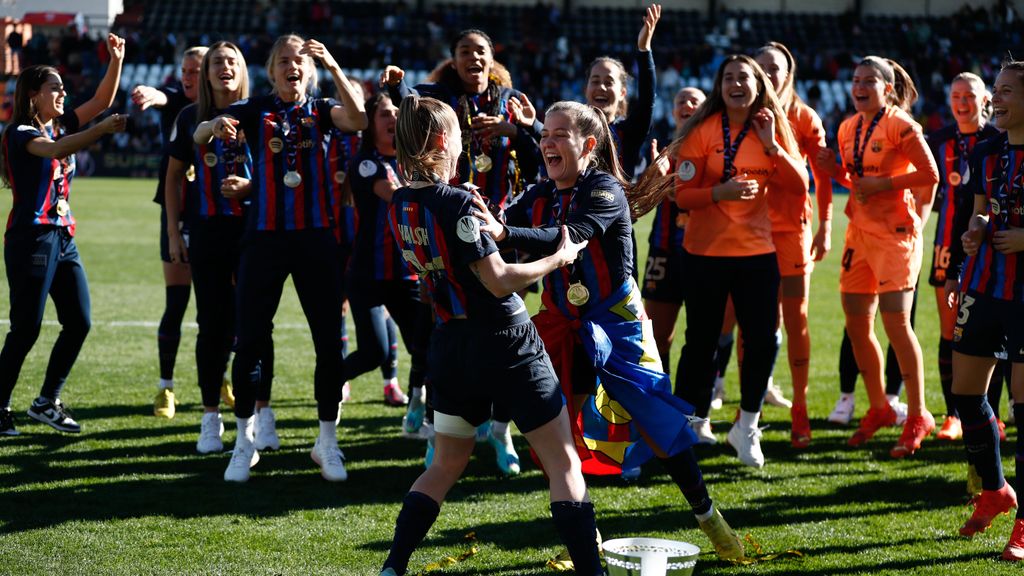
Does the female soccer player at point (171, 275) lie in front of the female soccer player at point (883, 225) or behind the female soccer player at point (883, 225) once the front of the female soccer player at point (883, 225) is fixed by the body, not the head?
in front

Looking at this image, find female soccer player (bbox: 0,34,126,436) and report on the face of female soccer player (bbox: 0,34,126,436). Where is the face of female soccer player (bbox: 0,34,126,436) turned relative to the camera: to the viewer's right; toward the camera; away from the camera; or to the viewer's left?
to the viewer's right

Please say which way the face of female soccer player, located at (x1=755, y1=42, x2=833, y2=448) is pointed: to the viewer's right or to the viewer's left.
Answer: to the viewer's left

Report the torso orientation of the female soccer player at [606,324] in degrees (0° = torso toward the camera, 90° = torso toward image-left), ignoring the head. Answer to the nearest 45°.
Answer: approximately 45°

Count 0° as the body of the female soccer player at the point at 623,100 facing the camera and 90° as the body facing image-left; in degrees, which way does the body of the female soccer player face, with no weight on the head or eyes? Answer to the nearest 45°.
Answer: approximately 45°

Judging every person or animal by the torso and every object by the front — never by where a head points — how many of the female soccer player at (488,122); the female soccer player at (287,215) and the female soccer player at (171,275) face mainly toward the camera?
3

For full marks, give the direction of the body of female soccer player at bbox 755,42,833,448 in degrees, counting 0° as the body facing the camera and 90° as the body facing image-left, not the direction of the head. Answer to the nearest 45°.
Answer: approximately 45°

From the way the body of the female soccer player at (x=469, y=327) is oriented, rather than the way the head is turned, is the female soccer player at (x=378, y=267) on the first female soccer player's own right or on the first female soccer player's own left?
on the first female soccer player's own left

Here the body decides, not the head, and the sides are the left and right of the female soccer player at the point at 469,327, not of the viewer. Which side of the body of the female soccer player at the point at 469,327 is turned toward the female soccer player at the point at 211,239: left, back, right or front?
left

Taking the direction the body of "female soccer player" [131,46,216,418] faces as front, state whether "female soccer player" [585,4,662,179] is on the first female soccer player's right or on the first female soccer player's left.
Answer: on the first female soccer player's left

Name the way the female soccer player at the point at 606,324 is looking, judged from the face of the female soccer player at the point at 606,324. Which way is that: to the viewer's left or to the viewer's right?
to the viewer's left

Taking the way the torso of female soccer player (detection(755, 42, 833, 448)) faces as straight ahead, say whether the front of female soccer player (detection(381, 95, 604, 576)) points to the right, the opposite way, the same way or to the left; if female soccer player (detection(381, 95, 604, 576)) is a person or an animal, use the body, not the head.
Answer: the opposite way

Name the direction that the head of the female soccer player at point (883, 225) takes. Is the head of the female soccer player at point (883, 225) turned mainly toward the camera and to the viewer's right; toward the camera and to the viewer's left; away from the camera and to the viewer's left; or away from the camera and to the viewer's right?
toward the camera and to the viewer's left

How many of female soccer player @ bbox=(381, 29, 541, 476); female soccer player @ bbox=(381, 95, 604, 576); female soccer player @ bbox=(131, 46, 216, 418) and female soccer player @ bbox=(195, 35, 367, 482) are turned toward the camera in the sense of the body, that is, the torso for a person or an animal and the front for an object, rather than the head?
3

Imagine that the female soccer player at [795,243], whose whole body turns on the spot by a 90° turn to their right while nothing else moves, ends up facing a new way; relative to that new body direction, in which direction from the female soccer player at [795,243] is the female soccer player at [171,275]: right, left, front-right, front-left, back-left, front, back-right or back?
front-left
